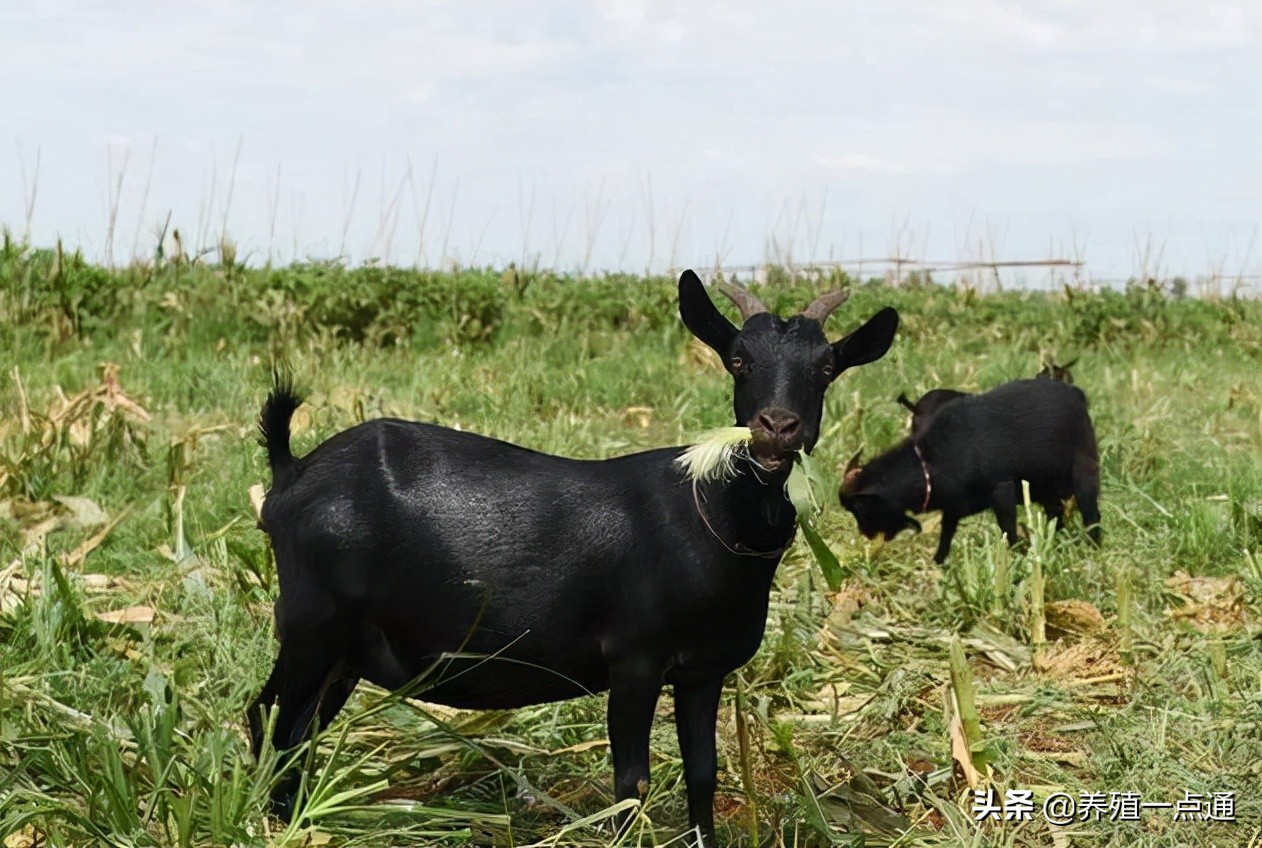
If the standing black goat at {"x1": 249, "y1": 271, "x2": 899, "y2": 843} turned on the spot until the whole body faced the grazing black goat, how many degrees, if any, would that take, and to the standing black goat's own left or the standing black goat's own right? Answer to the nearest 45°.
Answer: approximately 45° to the standing black goat's own left

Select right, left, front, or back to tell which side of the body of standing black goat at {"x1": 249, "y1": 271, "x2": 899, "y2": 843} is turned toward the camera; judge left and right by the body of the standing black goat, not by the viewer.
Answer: right
